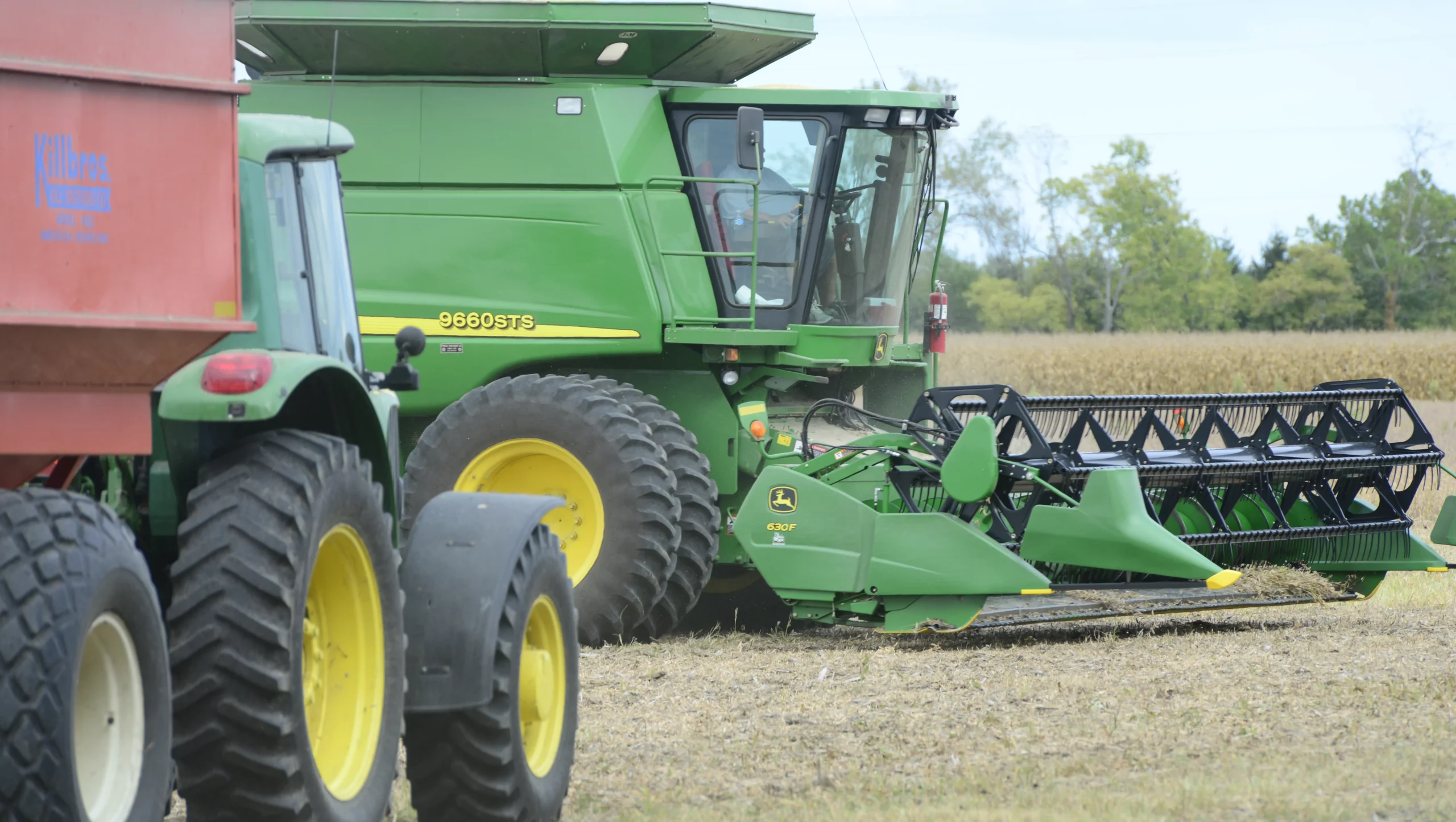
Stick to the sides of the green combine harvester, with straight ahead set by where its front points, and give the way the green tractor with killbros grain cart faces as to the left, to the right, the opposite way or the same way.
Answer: to the left

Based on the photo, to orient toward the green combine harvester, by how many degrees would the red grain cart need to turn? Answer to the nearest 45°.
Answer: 0° — it already faces it

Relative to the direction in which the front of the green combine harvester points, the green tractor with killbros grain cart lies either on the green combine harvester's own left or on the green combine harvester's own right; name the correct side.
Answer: on the green combine harvester's own right

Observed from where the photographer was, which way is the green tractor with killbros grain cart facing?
facing away from the viewer and to the right of the viewer

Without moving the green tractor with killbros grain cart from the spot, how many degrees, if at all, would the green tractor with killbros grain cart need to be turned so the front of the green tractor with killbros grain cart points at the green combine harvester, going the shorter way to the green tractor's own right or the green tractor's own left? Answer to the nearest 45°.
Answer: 0° — it already faces it

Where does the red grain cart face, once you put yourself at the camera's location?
facing away from the viewer and to the right of the viewer
